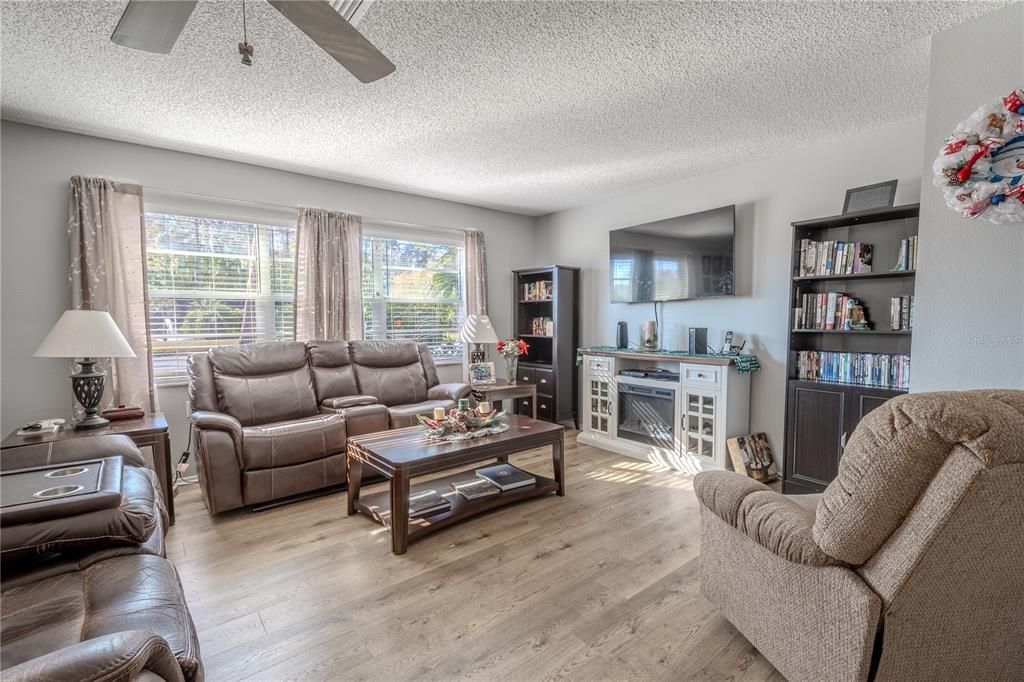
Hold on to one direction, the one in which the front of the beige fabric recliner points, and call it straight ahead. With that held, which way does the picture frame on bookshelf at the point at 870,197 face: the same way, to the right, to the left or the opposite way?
to the left

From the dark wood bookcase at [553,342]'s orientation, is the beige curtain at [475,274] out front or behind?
out front

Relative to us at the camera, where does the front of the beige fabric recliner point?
facing away from the viewer and to the left of the viewer

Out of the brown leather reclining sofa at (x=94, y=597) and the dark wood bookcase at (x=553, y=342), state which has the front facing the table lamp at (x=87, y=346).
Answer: the dark wood bookcase

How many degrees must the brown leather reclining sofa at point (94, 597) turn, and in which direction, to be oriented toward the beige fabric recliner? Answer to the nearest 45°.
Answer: approximately 45° to its right

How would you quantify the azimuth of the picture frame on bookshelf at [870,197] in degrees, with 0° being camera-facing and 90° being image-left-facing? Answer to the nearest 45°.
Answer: approximately 45°

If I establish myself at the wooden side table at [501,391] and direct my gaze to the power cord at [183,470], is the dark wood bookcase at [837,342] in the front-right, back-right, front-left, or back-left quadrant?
back-left

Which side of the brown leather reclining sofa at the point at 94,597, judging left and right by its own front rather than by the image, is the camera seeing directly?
right

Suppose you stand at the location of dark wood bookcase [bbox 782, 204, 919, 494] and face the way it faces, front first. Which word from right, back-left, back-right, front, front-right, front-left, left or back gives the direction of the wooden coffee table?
front

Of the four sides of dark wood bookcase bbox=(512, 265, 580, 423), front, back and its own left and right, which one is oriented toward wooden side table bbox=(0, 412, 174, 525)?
front

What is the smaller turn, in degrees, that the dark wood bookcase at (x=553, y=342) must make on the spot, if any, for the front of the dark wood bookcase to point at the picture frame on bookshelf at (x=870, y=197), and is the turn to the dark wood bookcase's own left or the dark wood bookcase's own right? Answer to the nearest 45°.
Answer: approximately 90° to the dark wood bookcase's own left

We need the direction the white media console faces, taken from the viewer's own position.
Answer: facing the viewer and to the left of the viewer

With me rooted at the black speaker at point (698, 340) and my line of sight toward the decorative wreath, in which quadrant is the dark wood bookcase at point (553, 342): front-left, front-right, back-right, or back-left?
back-right

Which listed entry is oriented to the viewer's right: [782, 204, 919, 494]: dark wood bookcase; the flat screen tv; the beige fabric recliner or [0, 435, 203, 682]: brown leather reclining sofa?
the brown leather reclining sofa

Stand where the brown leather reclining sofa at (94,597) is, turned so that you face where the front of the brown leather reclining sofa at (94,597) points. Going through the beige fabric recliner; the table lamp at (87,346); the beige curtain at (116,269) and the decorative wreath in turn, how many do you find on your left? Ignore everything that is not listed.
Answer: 2

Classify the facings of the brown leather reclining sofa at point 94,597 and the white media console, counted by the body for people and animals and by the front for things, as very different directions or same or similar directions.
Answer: very different directions

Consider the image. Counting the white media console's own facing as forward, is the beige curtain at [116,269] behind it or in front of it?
in front
